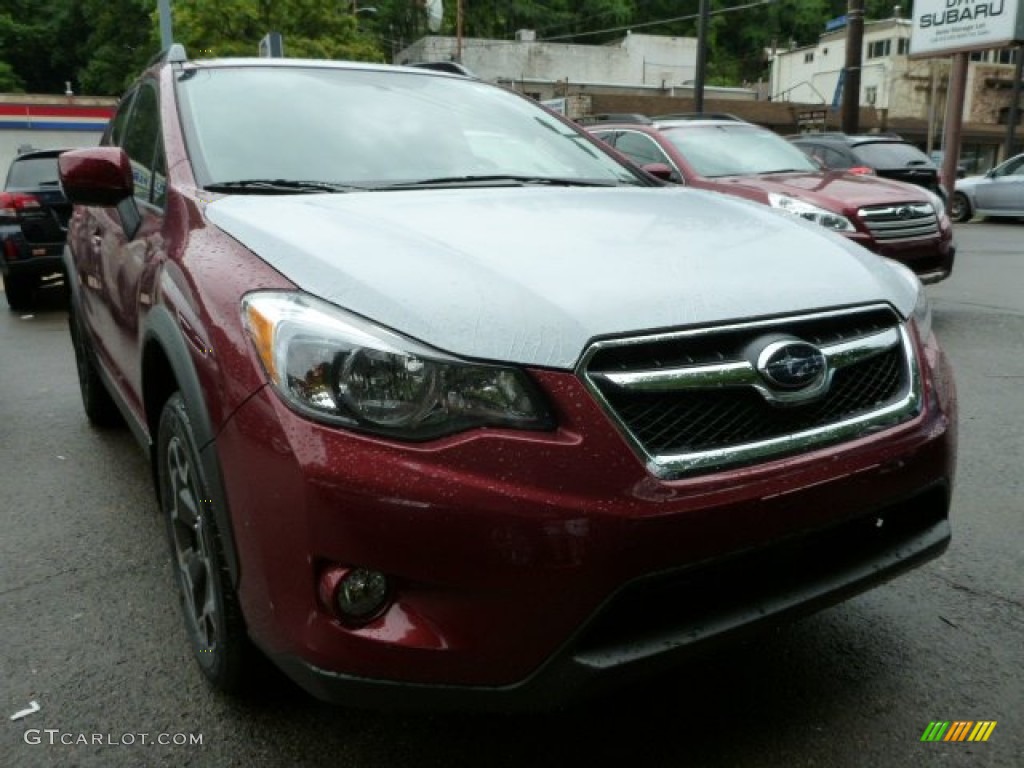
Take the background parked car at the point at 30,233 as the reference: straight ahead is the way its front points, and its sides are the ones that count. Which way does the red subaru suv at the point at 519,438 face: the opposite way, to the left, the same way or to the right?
the opposite way

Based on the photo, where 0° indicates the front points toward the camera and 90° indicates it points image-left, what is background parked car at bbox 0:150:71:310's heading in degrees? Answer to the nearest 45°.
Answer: approximately 180°

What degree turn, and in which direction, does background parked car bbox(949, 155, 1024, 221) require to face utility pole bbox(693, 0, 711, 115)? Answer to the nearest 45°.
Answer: approximately 45° to its right

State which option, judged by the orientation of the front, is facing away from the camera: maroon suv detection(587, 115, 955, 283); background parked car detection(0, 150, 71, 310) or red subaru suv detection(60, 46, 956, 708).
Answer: the background parked car

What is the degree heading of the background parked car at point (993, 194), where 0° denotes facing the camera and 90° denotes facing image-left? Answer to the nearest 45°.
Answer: approximately 90°

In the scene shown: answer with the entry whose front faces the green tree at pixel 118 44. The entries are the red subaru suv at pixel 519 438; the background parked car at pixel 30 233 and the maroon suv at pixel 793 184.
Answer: the background parked car

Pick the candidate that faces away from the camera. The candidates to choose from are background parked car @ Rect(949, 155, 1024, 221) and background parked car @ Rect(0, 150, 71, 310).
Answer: background parked car @ Rect(0, 150, 71, 310)

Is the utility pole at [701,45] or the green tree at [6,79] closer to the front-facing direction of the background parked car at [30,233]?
the green tree

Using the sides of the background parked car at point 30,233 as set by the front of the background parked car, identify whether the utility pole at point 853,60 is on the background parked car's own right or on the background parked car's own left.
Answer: on the background parked car's own right

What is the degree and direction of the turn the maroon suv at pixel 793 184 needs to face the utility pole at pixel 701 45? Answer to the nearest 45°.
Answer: approximately 135° to its left

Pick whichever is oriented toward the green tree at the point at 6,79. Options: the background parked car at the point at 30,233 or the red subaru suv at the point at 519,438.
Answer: the background parked car
